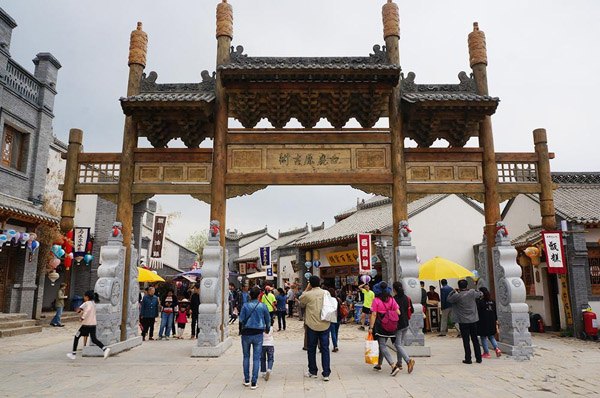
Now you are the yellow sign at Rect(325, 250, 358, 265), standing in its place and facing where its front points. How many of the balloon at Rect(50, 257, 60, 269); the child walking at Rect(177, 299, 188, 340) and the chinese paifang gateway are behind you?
0

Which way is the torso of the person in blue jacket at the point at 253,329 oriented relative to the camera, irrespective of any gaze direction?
away from the camera

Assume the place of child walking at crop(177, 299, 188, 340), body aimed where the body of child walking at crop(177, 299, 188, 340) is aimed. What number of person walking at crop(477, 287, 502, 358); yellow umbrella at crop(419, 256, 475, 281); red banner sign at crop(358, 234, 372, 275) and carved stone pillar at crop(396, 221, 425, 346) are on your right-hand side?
0

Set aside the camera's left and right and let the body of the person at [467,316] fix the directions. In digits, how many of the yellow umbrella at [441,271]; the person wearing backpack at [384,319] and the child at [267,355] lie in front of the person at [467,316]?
1

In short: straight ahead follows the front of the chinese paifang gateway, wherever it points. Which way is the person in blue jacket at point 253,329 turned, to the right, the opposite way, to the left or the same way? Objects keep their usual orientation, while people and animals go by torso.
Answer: the opposite way

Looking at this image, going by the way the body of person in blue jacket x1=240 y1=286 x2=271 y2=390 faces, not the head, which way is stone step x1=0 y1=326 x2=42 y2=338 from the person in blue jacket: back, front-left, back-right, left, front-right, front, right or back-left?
front-left

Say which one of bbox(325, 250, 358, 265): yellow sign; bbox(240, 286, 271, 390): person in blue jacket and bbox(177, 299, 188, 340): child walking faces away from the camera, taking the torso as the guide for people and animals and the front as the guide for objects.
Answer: the person in blue jacket

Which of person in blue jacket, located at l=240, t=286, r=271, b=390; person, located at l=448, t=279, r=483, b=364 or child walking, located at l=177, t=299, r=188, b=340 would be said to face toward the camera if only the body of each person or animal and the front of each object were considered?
the child walking

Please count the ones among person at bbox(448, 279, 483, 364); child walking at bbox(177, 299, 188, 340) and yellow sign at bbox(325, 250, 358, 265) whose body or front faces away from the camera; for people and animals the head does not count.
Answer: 1

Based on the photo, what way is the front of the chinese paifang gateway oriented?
toward the camera

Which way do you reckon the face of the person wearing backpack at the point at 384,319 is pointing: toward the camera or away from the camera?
away from the camera

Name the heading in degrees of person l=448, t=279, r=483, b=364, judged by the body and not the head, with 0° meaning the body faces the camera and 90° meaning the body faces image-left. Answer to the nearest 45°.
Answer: approximately 180°

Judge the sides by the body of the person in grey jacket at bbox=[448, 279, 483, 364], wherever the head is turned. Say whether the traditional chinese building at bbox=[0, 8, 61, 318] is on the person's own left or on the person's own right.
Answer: on the person's own left

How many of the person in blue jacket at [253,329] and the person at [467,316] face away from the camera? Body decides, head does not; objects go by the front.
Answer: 2

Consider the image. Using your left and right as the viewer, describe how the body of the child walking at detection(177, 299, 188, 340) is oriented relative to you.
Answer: facing the viewer

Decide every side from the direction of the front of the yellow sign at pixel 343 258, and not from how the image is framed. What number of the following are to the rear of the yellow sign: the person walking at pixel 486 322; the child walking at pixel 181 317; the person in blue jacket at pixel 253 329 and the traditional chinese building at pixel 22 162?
0
